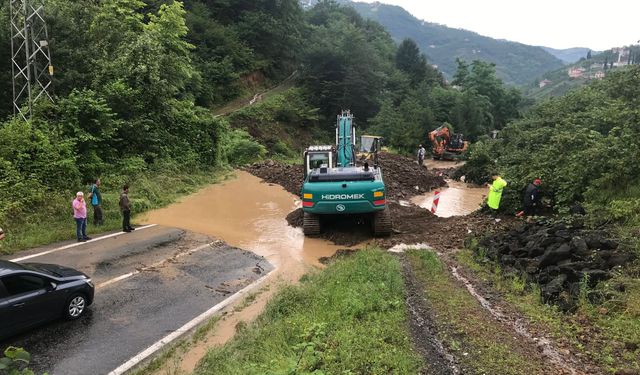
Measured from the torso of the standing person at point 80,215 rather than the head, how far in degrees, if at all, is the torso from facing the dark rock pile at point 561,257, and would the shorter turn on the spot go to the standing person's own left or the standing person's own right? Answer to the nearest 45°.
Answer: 0° — they already face it

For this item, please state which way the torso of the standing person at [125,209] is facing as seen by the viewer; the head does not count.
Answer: to the viewer's right

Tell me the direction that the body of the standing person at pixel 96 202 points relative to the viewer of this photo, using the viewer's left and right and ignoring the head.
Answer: facing to the right of the viewer

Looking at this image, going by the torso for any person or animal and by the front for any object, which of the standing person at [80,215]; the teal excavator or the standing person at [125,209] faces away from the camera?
the teal excavator

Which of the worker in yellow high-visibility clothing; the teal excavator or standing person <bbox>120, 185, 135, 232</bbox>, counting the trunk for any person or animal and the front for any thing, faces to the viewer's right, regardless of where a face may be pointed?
the standing person

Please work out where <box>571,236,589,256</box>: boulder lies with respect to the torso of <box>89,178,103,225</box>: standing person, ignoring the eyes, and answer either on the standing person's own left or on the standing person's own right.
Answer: on the standing person's own right

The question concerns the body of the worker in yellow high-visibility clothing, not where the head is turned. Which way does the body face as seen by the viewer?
to the viewer's left

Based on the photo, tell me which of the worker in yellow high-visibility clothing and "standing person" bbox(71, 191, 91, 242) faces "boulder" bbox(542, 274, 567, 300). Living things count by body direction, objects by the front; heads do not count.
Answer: the standing person

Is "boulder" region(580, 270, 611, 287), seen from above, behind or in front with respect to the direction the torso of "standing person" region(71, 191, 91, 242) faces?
in front

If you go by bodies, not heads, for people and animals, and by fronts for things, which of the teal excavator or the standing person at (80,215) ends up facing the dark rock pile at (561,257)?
the standing person

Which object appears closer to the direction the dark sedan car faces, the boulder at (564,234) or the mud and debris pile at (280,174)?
the mud and debris pile

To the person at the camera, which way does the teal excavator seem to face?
facing away from the viewer

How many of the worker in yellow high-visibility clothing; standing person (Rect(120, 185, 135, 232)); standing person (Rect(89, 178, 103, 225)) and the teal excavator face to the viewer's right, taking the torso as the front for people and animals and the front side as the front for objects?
2

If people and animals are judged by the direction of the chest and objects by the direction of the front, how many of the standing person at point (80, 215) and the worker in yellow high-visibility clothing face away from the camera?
0
